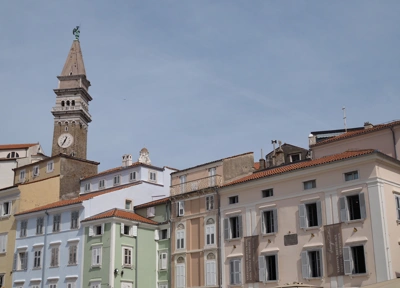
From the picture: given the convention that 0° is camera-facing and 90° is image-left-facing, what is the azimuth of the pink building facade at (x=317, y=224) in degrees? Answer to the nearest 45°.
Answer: approximately 45°
